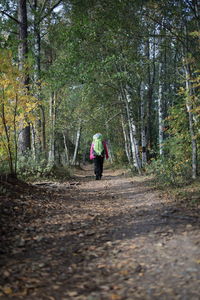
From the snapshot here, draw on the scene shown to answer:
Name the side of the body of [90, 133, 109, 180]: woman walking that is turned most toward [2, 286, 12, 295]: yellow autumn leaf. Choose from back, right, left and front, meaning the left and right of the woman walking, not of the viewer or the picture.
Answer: back

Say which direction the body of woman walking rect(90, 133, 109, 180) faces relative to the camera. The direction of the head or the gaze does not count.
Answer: away from the camera
